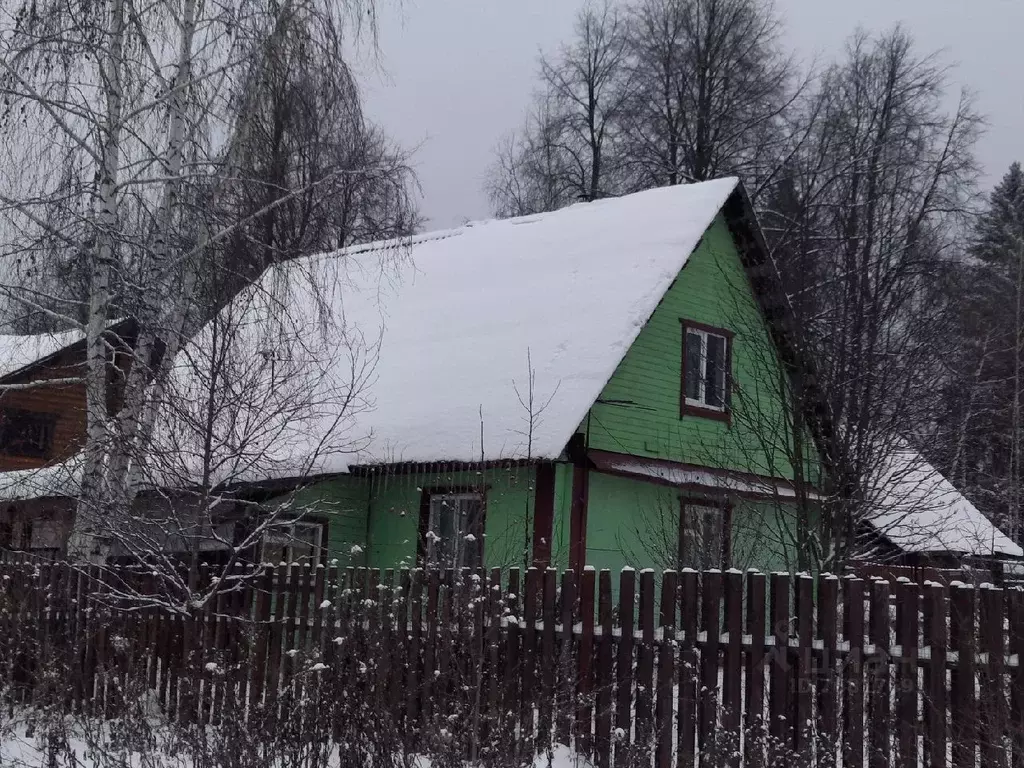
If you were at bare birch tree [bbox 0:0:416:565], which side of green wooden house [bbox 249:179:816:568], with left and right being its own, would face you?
right

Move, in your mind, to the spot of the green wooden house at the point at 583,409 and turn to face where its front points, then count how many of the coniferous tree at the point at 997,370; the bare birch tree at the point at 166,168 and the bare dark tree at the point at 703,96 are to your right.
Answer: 1

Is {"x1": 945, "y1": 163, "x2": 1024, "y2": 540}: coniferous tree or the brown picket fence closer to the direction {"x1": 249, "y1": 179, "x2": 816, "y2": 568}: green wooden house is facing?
the brown picket fence

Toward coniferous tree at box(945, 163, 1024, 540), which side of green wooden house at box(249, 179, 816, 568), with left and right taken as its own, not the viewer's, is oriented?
left

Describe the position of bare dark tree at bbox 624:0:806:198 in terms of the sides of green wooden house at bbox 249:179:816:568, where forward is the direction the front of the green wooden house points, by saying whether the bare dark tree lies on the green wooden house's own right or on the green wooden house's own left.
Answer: on the green wooden house's own left

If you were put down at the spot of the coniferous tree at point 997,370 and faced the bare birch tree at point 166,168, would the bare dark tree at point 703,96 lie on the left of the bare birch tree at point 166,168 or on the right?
right

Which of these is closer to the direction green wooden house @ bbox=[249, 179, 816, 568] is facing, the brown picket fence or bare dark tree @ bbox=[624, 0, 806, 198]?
the brown picket fence

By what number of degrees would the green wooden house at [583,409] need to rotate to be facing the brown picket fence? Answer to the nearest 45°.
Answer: approximately 45° to its right

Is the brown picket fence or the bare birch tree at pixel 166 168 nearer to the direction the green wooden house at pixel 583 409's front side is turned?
the brown picket fence
